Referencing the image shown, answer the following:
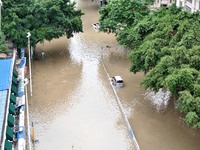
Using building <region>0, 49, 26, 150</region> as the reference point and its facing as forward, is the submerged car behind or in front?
in front

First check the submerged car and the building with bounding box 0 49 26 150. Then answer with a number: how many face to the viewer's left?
0

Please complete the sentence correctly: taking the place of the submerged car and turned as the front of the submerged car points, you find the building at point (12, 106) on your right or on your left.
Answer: on your left

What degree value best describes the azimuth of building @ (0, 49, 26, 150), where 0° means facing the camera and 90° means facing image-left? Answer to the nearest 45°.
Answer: approximately 270°
